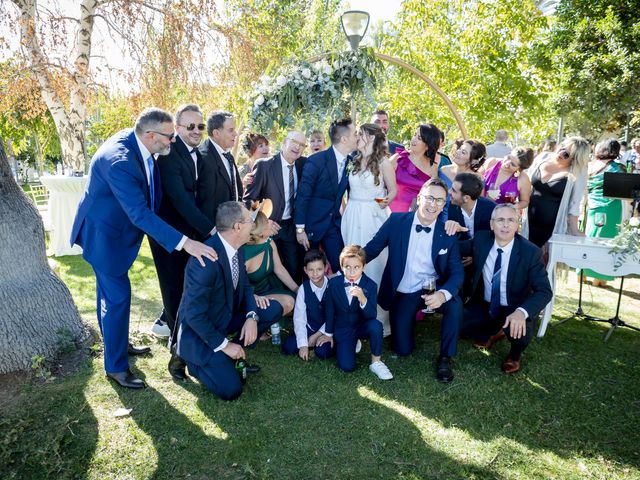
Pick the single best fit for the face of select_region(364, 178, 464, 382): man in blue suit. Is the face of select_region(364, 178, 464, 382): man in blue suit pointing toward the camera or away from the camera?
toward the camera

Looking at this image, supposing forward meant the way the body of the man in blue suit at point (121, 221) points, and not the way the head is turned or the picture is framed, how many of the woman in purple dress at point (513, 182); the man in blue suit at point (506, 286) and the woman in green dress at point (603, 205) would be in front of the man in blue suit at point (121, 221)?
3

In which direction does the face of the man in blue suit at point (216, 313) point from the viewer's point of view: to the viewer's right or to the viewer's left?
to the viewer's right

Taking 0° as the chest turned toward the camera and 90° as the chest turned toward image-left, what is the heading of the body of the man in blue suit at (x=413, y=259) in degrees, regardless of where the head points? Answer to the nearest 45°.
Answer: approximately 0°

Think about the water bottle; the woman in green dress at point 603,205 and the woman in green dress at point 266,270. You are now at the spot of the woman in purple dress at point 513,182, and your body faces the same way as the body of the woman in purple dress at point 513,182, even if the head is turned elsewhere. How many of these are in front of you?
2

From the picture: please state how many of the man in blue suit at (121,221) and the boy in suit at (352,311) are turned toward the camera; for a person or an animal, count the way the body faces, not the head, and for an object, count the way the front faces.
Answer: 1

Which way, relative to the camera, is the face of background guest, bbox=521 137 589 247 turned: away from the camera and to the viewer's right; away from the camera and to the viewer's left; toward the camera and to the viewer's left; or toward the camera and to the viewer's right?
toward the camera and to the viewer's left

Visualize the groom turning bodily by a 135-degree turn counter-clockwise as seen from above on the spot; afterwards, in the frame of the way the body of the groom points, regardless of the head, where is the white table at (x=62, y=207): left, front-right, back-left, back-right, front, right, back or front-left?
front-left

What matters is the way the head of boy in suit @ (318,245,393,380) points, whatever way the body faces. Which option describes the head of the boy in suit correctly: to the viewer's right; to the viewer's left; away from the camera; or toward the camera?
toward the camera

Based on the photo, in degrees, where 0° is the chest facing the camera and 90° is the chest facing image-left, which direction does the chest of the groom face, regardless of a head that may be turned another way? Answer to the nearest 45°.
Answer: approximately 315°

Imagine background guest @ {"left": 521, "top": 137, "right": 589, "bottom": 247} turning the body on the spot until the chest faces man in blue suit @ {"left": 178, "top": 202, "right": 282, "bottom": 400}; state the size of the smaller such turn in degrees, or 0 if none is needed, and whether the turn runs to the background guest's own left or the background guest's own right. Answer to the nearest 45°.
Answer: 0° — they already face them

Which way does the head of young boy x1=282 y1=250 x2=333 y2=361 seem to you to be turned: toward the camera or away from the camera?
toward the camera

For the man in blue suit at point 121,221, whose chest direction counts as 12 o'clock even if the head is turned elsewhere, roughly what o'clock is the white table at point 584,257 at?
The white table is roughly at 12 o'clock from the man in blue suit.

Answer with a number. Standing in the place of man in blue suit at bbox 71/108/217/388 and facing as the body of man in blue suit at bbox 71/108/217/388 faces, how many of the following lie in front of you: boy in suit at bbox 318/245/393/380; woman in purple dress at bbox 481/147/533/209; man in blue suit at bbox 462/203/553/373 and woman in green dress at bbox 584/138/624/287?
4

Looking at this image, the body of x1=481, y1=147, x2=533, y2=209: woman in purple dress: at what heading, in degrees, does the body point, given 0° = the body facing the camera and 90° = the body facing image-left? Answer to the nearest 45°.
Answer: approximately 45°

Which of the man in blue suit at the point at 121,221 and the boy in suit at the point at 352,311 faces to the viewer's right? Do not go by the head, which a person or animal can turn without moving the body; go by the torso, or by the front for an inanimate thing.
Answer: the man in blue suit

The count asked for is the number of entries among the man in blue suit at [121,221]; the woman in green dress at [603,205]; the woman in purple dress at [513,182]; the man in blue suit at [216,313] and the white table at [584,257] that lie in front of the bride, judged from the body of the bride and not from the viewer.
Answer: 2

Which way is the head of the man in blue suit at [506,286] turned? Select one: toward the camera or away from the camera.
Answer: toward the camera

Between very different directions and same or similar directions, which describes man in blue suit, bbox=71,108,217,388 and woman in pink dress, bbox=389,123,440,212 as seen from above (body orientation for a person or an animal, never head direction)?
very different directions
